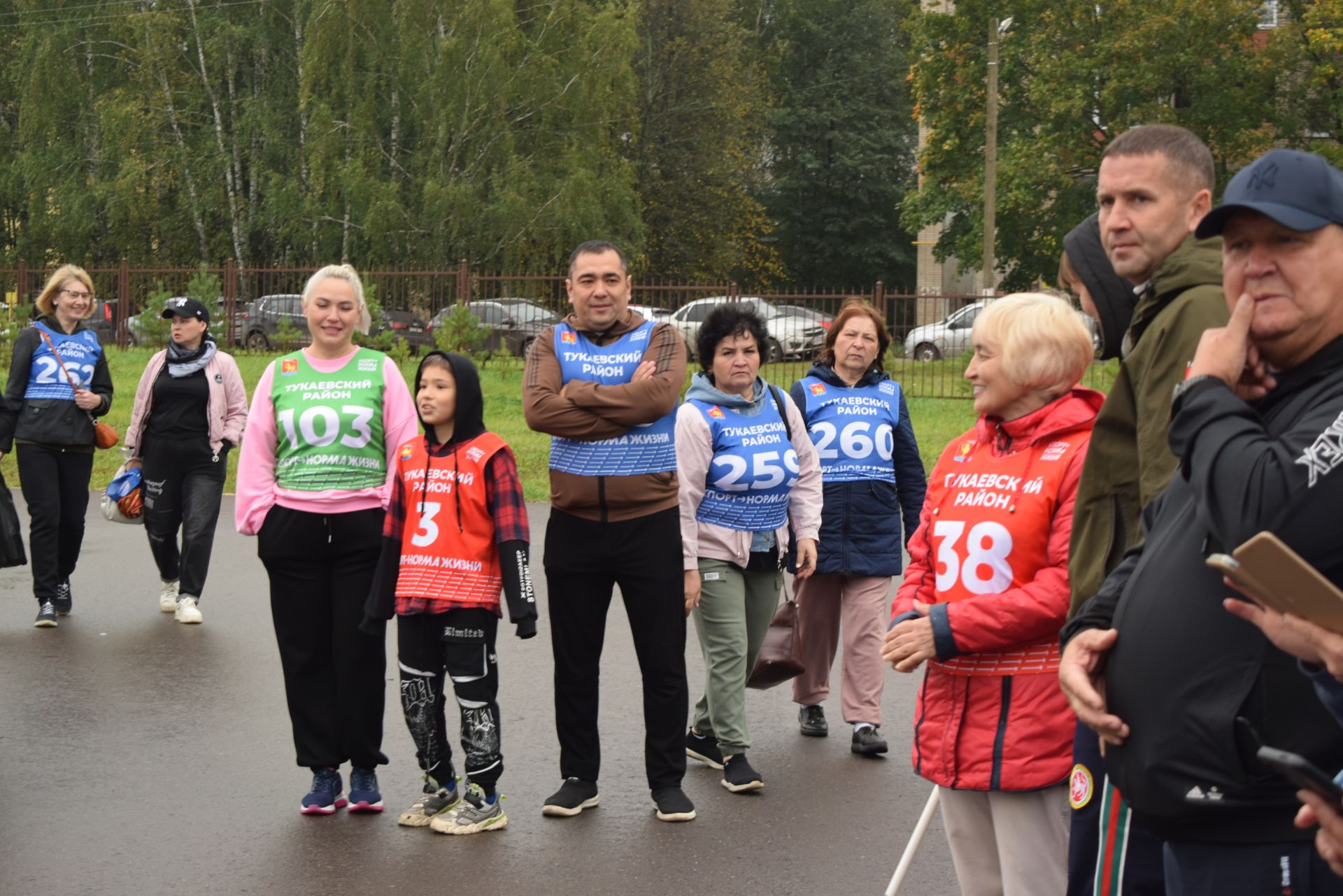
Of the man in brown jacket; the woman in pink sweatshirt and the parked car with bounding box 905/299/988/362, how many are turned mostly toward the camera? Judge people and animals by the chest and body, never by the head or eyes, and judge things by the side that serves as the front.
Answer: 2

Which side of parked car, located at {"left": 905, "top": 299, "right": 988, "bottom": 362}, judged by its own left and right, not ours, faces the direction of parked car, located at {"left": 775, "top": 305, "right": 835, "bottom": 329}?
front

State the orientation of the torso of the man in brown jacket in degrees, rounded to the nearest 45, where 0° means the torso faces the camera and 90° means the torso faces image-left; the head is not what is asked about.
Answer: approximately 0°

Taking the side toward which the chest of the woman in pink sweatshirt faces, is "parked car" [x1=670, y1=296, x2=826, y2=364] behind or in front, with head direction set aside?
behind

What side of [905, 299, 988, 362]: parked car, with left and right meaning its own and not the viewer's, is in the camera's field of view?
left

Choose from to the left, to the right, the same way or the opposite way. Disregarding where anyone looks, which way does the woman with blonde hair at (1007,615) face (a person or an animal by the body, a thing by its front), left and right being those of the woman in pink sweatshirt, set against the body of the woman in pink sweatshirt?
to the right

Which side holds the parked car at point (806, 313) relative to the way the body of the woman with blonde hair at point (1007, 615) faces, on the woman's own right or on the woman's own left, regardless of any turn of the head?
on the woman's own right

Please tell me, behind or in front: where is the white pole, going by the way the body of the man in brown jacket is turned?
in front

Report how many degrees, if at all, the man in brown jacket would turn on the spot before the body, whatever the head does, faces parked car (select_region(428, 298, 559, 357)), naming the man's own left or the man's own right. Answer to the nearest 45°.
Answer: approximately 180°

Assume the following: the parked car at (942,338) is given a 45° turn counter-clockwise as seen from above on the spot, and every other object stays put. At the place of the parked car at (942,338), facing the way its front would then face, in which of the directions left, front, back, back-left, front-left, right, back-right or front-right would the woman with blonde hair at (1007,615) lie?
front-left

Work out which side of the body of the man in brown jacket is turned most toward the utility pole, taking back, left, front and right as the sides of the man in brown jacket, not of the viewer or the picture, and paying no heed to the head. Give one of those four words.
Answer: back

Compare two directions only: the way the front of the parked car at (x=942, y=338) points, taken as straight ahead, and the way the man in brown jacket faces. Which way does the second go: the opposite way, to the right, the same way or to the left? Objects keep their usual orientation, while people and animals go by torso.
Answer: to the left

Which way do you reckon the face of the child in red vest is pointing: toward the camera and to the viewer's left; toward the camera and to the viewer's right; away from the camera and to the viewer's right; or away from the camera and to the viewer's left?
toward the camera and to the viewer's left
